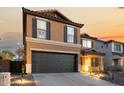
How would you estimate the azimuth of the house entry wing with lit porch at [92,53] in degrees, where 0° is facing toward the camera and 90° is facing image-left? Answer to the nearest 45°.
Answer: approximately 315°

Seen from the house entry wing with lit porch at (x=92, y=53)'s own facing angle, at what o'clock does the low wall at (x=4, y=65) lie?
The low wall is roughly at 4 o'clock from the house entry wing with lit porch.

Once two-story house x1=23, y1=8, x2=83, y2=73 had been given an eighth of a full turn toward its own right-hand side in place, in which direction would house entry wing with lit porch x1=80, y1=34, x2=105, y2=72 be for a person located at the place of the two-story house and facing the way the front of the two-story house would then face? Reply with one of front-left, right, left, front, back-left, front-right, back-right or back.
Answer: left

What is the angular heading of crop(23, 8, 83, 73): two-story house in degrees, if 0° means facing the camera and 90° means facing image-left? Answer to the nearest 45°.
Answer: approximately 315°

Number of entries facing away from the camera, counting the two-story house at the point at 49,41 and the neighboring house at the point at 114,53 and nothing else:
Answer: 0

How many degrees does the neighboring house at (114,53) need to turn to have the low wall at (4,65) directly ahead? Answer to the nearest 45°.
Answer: approximately 135° to its right

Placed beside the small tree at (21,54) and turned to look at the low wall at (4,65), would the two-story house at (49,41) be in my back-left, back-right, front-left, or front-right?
back-right

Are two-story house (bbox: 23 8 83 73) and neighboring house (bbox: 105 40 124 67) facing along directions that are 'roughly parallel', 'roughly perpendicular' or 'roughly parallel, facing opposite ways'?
roughly parallel

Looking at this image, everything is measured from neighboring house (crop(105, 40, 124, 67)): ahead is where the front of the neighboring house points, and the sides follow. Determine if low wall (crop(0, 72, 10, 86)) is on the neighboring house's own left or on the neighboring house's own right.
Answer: on the neighboring house's own right

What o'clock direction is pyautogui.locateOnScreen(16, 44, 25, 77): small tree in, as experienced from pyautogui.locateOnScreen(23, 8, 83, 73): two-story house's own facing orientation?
The small tree is roughly at 2 o'clock from the two-story house.

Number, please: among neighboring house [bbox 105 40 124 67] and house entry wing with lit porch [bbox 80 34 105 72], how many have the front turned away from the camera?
0
